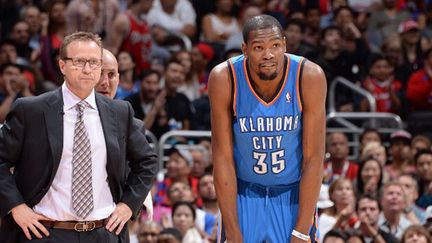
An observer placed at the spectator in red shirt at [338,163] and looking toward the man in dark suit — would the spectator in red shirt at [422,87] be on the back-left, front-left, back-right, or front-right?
back-left

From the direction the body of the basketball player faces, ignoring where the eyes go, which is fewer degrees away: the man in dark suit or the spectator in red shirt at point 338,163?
the man in dark suit

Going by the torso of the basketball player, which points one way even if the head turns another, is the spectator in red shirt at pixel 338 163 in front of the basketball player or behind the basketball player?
behind

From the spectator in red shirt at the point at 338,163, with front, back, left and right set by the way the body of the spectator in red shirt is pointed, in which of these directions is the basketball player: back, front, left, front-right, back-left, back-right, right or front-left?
front

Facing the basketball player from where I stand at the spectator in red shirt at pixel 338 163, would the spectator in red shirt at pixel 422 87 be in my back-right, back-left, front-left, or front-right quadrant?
back-left

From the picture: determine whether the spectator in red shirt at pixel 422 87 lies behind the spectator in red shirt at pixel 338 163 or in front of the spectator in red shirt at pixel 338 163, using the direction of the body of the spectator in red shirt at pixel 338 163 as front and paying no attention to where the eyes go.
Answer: behind

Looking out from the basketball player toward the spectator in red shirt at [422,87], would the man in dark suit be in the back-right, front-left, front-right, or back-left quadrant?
back-left

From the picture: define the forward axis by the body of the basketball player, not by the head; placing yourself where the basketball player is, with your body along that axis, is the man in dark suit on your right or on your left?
on your right

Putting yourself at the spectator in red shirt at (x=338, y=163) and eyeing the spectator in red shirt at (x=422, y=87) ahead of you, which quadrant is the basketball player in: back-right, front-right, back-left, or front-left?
back-right

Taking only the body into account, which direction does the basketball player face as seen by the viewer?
toward the camera

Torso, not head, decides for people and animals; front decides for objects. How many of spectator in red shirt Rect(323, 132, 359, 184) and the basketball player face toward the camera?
2

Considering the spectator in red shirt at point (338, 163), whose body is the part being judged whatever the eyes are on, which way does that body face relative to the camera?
toward the camera
